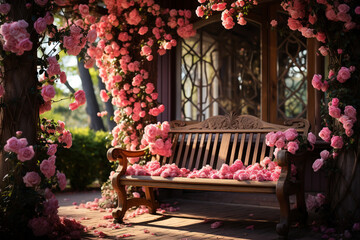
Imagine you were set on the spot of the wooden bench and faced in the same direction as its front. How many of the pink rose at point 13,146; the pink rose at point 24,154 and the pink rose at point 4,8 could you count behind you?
0

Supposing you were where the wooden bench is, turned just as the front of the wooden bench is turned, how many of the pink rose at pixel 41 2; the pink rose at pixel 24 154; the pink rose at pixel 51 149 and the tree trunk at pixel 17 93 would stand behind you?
0

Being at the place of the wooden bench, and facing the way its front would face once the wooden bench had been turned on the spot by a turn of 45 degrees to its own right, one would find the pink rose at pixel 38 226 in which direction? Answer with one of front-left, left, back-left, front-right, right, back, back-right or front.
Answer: front-left

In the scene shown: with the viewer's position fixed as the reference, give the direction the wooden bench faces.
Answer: facing the viewer and to the left of the viewer

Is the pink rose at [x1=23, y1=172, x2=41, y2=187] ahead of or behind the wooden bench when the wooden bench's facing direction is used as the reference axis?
ahead

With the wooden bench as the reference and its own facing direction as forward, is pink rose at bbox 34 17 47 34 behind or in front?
in front

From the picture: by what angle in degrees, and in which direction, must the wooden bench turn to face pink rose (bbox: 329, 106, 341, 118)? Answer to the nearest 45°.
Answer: approximately 90° to its left

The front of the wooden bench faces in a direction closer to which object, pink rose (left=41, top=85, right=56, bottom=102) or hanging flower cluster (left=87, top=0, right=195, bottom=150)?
the pink rose

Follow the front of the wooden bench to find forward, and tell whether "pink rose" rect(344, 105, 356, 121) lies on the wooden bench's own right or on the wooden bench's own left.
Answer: on the wooden bench's own left
